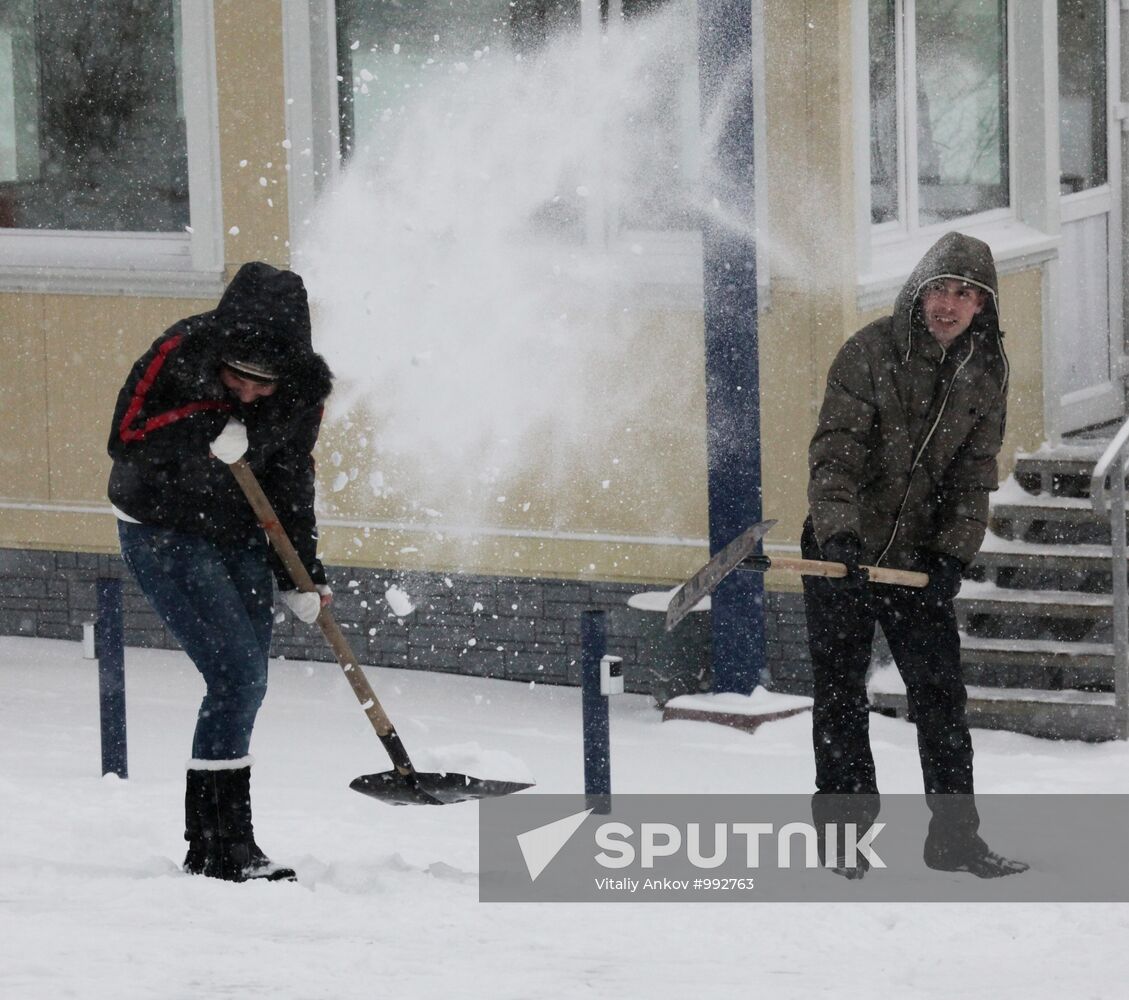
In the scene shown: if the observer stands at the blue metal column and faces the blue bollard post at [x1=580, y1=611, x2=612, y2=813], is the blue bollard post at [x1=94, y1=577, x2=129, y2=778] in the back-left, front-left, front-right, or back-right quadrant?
front-right

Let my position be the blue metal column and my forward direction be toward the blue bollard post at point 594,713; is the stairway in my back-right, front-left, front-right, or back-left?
back-left

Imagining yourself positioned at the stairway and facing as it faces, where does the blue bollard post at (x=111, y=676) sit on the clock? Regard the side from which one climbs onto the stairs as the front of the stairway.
The blue bollard post is roughly at 2 o'clock from the stairway.

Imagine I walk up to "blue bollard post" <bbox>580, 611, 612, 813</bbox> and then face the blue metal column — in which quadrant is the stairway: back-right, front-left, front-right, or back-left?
front-right

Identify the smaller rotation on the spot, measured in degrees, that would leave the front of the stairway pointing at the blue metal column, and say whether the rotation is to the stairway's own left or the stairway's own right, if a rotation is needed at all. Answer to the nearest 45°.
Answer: approximately 90° to the stairway's own right

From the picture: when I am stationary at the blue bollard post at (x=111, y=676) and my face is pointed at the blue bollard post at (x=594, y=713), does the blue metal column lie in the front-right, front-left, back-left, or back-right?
front-left

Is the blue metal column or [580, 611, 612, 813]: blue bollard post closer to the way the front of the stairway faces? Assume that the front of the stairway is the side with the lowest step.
the blue bollard post

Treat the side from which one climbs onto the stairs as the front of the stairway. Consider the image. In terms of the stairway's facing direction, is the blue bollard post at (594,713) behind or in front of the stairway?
in front

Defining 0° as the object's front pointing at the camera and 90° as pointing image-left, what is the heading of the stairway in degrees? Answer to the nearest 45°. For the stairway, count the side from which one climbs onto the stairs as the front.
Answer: approximately 0°
